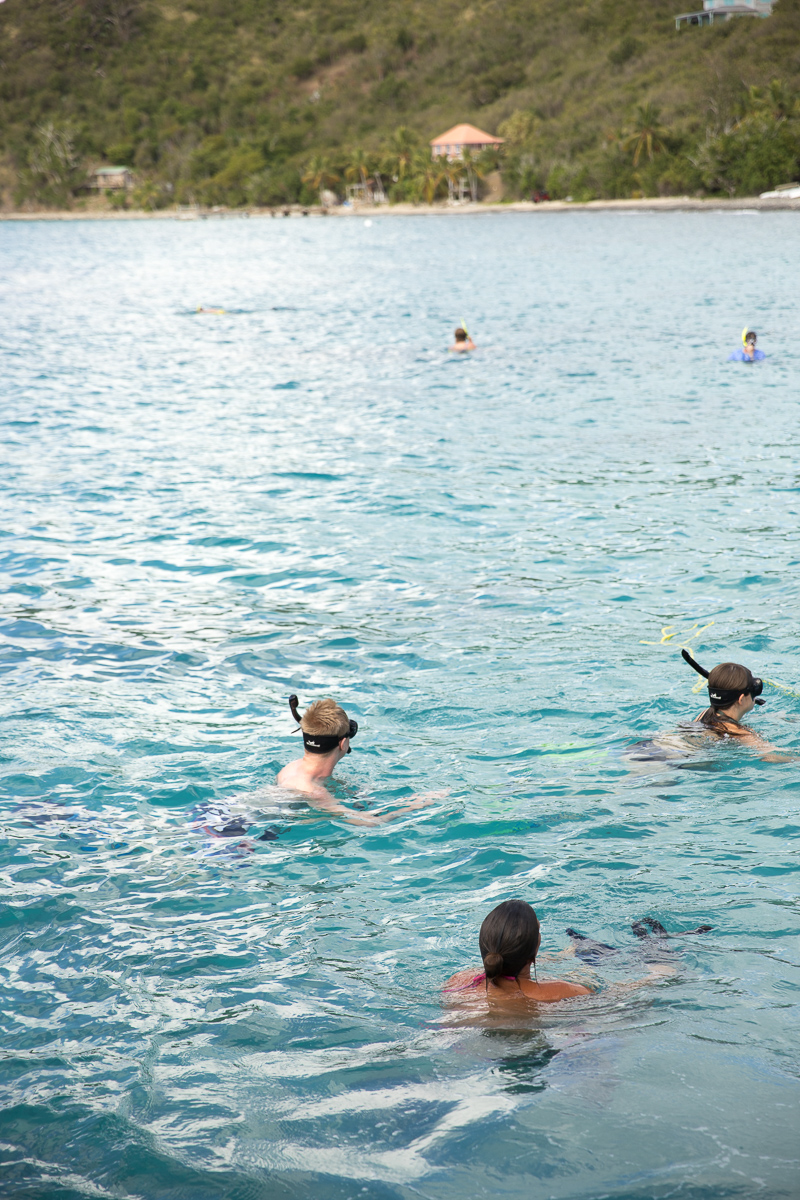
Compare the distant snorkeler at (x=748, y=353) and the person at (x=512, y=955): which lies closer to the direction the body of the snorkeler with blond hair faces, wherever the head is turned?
the distant snorkeler

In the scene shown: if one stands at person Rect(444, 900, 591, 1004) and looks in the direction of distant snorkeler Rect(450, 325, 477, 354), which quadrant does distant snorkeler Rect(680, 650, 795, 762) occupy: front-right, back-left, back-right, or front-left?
front-right

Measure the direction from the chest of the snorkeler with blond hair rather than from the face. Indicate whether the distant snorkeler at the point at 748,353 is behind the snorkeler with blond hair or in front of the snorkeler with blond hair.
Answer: in front

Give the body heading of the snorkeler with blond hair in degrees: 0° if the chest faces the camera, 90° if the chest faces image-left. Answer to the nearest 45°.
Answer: approximately 225°

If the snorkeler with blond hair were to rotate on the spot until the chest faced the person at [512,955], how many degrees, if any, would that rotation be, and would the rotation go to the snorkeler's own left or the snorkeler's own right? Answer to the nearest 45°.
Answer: approximately 135° to the snorkeler's own right

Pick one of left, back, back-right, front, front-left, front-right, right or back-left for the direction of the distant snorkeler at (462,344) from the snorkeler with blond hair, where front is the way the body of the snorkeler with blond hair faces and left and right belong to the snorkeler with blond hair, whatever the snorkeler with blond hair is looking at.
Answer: front-left
